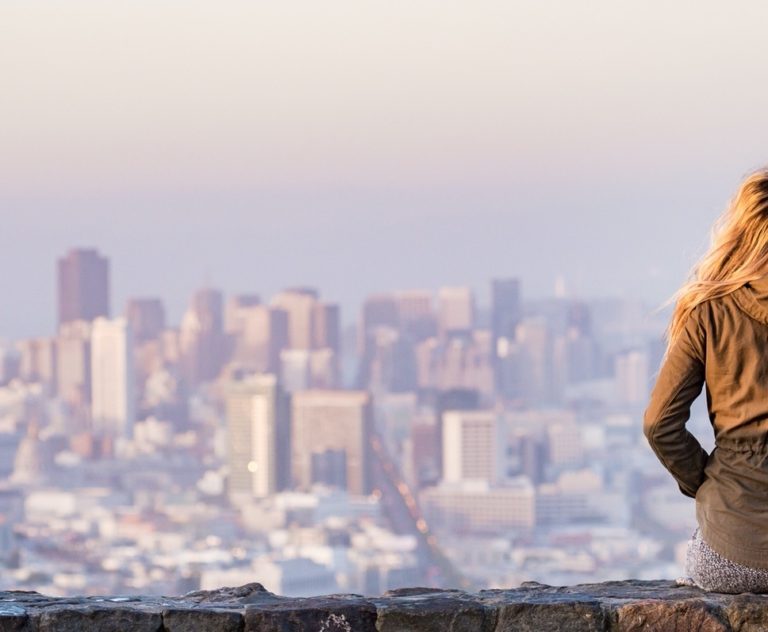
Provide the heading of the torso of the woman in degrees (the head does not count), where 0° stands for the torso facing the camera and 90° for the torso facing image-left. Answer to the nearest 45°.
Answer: approximately 180°
